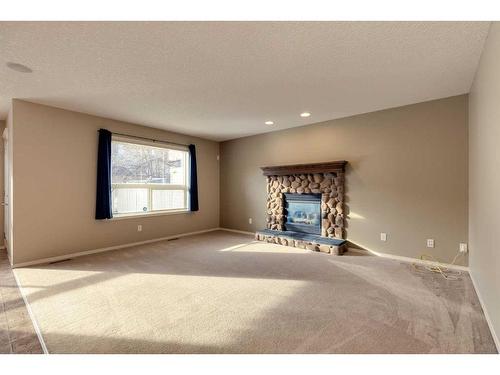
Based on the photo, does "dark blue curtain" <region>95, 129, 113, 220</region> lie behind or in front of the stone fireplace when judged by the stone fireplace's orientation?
in front

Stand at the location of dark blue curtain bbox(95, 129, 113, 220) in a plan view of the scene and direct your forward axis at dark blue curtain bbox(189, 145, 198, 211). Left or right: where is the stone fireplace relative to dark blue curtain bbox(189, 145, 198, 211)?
right

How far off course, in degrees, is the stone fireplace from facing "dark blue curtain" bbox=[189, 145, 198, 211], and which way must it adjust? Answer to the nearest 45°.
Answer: approximately 45° to its right

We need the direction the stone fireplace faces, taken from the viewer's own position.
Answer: facing the viewer and to the left of the viewer
